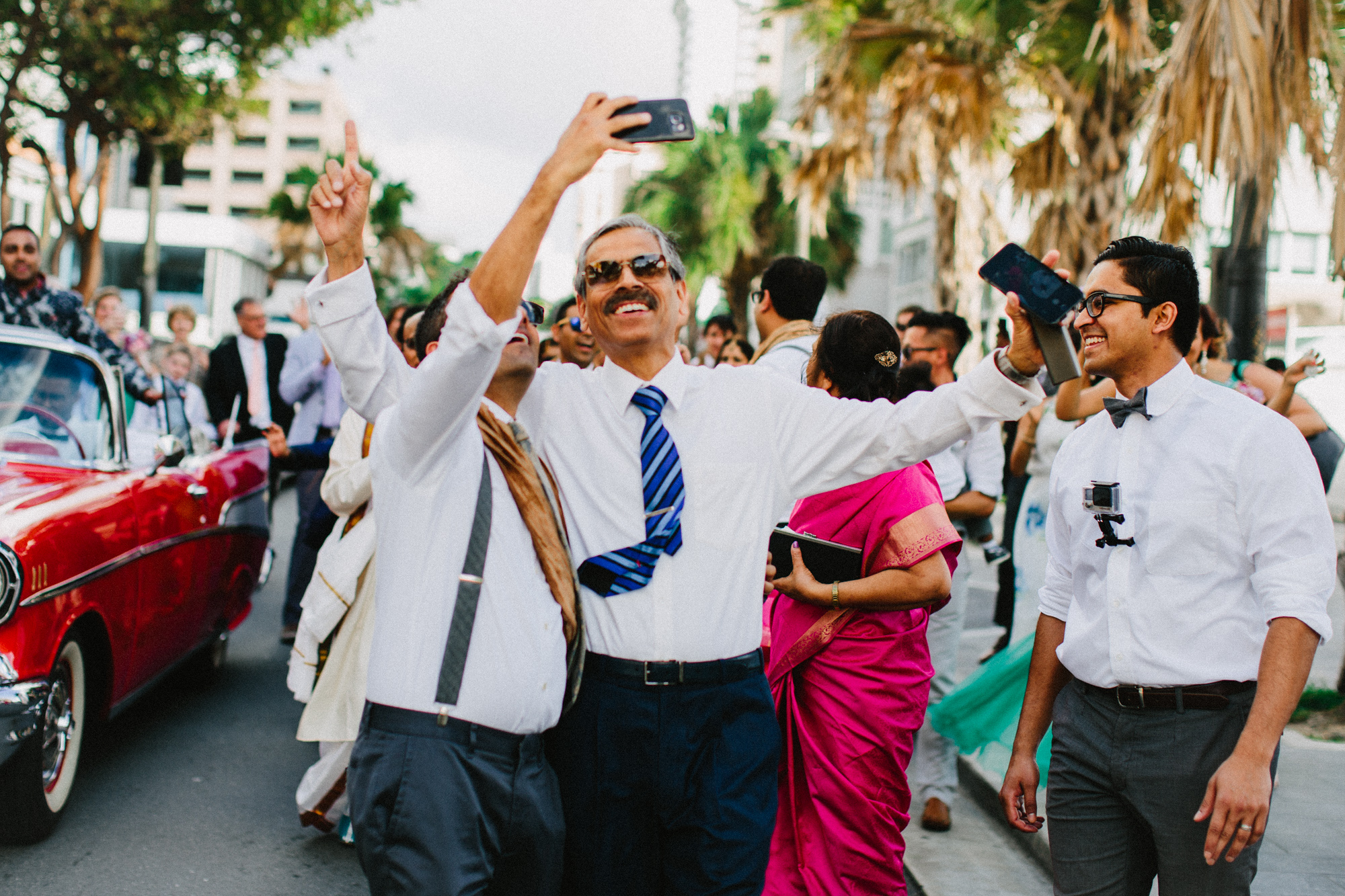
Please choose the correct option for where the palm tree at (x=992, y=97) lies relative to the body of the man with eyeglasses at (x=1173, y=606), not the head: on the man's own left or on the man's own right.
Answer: on the man's own right

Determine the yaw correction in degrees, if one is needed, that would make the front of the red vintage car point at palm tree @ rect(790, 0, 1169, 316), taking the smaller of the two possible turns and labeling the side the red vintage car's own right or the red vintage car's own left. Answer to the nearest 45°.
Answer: approximately 180°

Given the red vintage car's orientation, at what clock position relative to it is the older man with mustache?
The older man with mustache is roughly at 10 o'clock from the red vintage car.

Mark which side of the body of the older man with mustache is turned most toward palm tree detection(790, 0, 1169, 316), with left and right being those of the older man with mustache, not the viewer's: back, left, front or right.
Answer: back

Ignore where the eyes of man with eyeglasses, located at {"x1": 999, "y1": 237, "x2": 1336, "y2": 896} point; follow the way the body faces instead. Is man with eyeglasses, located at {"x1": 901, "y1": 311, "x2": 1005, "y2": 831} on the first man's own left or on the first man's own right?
on the first man's own right

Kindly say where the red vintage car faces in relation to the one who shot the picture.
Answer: facing the viewer and to the left of the viewer

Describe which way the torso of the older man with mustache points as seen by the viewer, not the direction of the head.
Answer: toward the camera

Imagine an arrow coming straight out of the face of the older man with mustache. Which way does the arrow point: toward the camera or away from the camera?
toward the camera

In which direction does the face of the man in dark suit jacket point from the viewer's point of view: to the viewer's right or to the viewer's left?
to the viewer's right

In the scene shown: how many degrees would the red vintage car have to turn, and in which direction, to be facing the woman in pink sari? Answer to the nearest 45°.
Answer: approximately 90° to its left

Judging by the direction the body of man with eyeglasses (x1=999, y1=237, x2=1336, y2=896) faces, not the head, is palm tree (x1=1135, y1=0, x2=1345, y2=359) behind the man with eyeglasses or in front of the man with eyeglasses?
behind

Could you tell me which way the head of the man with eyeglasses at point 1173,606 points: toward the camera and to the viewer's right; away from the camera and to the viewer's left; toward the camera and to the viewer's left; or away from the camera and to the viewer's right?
toward the camera and to the viewer's left

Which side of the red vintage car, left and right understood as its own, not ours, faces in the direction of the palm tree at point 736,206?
back

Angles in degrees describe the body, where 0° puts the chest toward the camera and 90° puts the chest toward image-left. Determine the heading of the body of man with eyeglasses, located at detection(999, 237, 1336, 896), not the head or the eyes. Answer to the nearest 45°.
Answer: approximately 45°

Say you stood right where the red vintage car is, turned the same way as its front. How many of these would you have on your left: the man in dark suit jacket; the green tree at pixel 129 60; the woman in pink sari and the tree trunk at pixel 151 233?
1

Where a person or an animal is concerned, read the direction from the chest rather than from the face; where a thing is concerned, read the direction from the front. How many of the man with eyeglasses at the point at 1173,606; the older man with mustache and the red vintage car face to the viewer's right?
0
